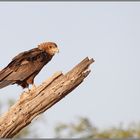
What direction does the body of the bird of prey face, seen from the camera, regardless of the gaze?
to the viewer's right
